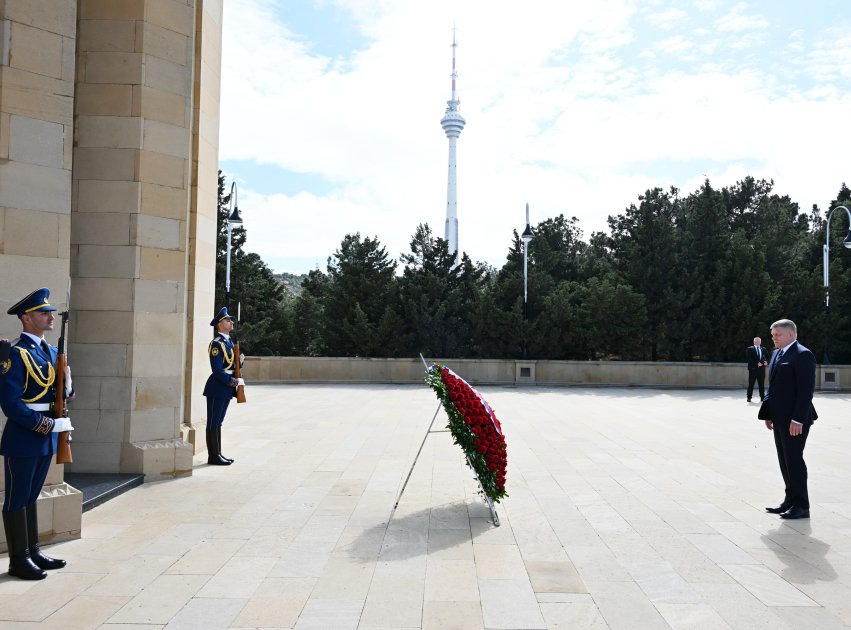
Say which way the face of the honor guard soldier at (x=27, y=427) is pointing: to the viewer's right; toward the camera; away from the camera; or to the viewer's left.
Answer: to the viewer's right

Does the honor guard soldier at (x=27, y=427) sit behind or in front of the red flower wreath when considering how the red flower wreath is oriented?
behind

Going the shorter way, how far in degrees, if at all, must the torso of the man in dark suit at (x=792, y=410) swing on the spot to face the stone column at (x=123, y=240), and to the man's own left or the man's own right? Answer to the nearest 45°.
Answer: approximately 45° to the man's own right

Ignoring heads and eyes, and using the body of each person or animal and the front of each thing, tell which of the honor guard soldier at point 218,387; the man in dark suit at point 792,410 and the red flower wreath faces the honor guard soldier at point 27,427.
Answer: the man in dark suit

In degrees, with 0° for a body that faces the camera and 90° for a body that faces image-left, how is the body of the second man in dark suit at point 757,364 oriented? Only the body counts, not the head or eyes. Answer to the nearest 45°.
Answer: approximately 0°

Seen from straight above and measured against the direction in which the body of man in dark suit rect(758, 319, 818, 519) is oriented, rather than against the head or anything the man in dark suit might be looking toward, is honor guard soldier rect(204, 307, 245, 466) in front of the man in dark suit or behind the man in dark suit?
in front

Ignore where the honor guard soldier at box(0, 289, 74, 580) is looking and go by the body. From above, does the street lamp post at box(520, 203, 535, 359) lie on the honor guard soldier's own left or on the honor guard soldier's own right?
on the honor guard soldier's own left

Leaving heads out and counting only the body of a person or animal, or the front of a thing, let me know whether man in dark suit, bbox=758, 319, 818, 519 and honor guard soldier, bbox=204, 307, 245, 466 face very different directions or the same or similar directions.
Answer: very different directions

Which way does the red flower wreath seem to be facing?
to the viewer's right

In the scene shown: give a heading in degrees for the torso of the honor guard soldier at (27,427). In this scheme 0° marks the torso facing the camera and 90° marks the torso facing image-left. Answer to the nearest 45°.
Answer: approximately 315°
